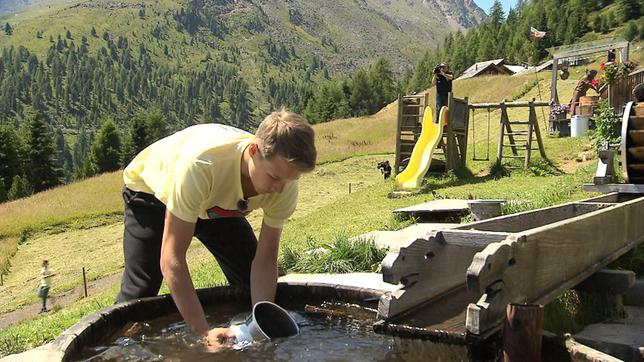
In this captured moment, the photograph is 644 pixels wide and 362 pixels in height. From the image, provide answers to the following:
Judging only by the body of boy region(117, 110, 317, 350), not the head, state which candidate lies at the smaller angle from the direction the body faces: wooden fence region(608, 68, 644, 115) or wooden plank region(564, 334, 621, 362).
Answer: the wooden plank

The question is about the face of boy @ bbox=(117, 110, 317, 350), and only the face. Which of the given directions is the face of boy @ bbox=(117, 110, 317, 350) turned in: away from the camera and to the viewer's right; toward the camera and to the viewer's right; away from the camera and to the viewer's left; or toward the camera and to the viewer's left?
toward the camera and to the viewer's right

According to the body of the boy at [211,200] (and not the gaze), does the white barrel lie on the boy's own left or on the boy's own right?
on the boy's own left

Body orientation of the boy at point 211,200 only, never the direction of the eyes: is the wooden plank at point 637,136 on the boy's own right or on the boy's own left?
on the boy's own left

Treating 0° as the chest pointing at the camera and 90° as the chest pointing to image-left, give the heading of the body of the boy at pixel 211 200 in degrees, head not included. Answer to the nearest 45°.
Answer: approximately 315°

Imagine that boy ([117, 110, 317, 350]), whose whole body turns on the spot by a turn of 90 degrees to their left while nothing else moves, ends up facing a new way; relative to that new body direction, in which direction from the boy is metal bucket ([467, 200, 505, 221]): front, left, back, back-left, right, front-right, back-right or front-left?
front

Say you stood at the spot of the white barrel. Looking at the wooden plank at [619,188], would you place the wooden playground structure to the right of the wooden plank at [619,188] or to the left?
right

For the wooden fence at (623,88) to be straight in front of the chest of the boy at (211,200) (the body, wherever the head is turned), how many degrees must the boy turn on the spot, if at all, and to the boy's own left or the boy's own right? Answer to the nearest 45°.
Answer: approximately 90° to the boy's own left

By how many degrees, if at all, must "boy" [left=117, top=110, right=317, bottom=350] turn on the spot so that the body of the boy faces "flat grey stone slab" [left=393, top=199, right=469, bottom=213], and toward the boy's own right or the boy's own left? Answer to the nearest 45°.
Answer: approximately 90° to the boy's own left

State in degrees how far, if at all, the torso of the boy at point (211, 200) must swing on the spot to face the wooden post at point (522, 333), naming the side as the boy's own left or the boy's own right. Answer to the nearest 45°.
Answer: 0° — they already face it
